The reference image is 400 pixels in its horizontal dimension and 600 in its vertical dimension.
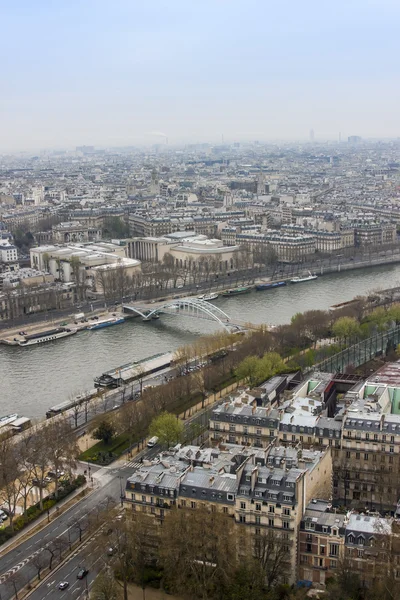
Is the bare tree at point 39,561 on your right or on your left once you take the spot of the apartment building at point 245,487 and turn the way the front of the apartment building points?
on your right

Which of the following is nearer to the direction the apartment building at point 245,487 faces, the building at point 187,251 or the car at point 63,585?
the car

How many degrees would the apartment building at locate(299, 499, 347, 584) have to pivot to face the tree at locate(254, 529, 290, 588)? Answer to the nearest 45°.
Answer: approximately 90° to its right

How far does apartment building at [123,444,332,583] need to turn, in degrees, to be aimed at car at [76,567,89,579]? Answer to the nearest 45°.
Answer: approximately 90° to its right

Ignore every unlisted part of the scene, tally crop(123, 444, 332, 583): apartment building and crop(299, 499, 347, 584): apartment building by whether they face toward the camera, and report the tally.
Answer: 2

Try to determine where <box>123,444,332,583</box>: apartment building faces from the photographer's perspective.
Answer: facing the viewer

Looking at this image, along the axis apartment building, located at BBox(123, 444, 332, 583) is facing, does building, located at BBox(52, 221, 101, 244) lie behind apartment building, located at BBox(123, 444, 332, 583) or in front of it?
behind

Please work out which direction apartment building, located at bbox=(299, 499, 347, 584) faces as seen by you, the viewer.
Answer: facing the viewer

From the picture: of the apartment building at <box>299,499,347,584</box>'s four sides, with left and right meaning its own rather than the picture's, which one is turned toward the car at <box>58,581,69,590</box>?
right

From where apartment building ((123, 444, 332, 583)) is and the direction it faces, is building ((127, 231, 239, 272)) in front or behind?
behind

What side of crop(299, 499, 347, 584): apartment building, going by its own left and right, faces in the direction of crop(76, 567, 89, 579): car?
right

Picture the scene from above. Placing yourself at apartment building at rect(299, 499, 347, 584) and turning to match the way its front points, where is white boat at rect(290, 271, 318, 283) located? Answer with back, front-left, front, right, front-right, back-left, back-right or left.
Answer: back

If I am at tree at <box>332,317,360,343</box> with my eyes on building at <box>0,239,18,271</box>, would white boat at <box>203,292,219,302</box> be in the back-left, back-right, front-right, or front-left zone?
front-right

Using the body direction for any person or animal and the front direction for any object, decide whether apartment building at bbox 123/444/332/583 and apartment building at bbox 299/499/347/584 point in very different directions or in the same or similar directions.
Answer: same or similar directions

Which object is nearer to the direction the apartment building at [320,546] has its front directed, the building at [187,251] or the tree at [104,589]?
the tree

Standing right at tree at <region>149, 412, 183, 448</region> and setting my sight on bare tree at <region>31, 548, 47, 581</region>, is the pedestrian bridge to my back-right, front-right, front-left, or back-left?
back-right

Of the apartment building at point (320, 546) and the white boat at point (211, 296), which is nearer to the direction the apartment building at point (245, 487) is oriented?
the apartment building

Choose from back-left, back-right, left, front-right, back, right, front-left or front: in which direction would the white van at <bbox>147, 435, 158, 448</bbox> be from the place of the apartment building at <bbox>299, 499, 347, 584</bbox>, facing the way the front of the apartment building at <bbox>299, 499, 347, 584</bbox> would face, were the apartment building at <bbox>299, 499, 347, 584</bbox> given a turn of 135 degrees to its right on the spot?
front

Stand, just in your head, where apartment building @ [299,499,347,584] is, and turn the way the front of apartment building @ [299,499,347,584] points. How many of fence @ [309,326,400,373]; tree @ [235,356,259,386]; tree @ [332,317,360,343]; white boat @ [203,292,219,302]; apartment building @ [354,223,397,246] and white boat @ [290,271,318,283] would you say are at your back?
6

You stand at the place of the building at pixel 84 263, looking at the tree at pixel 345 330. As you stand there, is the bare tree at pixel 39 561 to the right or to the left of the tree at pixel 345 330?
right
